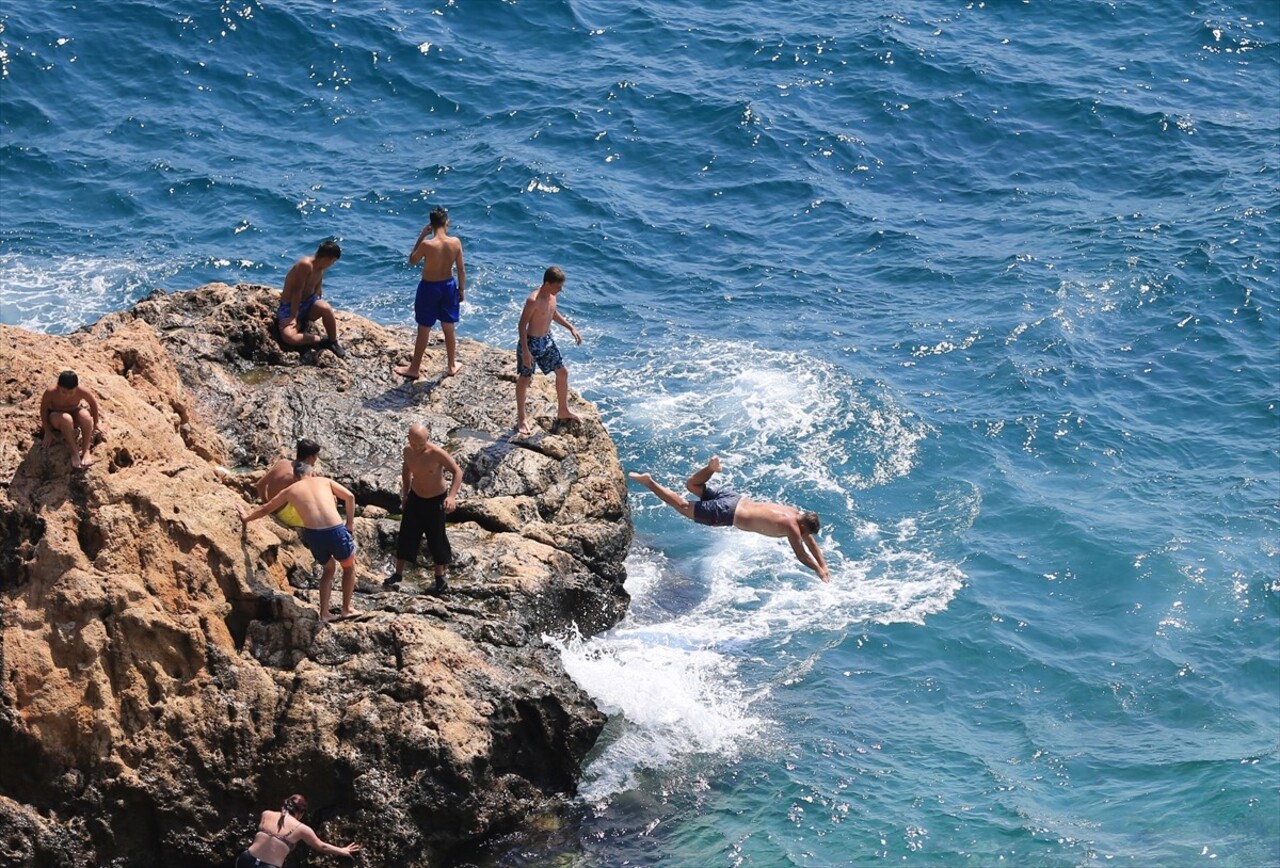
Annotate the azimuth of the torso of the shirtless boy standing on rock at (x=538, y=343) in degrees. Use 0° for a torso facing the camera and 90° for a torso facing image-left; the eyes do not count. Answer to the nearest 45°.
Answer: approximately 315°

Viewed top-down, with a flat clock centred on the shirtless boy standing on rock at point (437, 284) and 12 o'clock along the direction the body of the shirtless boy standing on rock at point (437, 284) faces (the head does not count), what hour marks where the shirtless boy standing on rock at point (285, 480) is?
the shirtless boy standing on rock at point (285, 480) is roughly at 8 o'clock from the shirtless boy standing on rock at point (437, 284).

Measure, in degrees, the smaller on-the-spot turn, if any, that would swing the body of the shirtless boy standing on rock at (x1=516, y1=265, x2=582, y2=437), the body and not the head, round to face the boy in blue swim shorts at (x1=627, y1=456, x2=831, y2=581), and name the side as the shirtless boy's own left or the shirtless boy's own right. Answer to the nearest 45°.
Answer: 0° — they already face them

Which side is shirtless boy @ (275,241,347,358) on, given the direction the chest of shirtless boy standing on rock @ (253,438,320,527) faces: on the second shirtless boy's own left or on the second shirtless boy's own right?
on the second shirtless boy's own left

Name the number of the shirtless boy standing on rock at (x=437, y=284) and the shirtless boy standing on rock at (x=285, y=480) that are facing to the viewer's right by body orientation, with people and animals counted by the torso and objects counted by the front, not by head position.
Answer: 1

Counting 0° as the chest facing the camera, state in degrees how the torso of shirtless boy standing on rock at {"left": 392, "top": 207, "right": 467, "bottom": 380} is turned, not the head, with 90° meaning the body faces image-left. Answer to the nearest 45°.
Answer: approximately 135°

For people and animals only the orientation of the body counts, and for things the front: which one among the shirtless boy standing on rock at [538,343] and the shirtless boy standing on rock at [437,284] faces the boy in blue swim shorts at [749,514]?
the shirtless boy standing on rock at [538,343]
